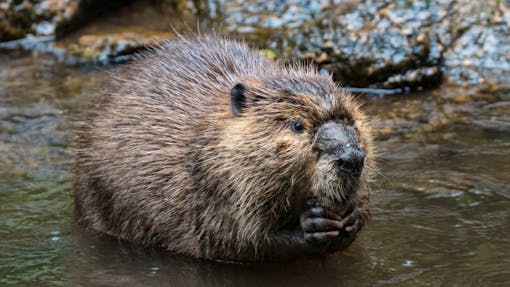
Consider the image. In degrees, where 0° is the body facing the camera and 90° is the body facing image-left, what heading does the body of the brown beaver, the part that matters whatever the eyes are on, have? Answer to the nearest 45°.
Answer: approximately 315°

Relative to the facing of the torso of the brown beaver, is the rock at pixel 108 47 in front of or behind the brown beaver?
behind

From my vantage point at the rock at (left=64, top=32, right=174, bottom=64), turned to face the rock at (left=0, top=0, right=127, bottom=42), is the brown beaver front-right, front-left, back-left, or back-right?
back-left

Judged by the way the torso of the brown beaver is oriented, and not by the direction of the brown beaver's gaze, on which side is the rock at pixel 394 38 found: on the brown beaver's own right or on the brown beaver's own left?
on the brown beaver's own left

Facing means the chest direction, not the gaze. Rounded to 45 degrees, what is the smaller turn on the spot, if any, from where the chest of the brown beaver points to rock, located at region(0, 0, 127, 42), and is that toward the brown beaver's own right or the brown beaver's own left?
approximately 180°
